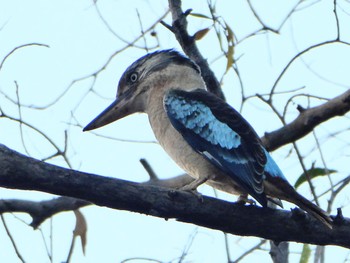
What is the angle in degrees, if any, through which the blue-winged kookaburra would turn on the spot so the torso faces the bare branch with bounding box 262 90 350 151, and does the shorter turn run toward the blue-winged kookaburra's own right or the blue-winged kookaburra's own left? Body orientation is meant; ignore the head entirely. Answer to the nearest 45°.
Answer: approximately 180°

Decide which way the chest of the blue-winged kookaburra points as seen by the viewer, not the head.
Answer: to the viewer's left

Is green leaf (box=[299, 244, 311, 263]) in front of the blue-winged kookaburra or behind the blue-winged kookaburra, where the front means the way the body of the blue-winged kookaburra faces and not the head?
behind

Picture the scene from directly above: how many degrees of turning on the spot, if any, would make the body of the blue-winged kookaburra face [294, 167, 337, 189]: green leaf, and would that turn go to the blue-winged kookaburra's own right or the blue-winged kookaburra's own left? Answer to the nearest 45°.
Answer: approximately 135° to the blue-winged kookaburra's own right
